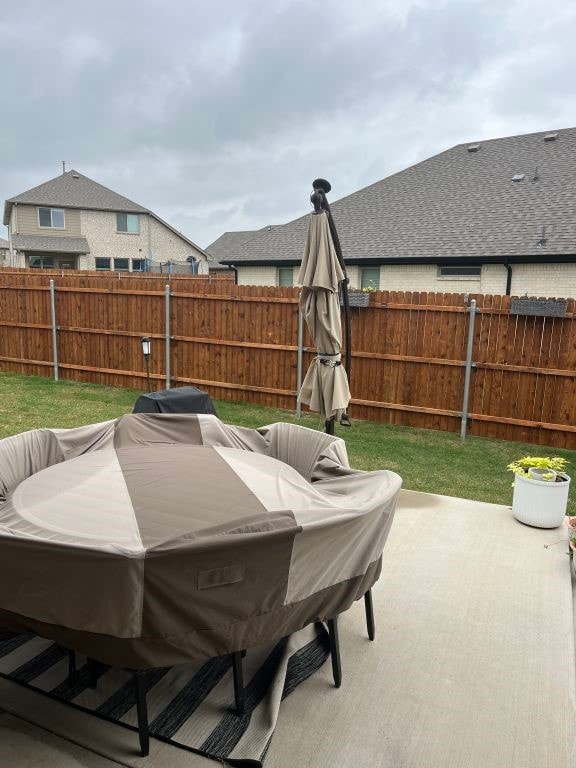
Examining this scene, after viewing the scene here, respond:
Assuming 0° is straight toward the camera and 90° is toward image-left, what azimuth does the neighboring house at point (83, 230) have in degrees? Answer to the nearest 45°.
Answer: approximately 180°

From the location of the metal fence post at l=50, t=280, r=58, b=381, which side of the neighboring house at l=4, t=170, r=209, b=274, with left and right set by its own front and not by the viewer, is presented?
back

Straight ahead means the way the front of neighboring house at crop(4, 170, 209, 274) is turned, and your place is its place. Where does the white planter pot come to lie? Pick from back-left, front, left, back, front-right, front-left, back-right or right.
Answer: back

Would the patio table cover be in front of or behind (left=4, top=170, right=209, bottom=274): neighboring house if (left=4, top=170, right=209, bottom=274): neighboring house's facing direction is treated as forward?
behind

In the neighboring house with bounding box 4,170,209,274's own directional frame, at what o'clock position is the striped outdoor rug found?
The striped outdoor rug is roughly at 6 o'clock from the neighboring house.

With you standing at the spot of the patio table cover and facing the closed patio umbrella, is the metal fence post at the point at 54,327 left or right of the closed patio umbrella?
left

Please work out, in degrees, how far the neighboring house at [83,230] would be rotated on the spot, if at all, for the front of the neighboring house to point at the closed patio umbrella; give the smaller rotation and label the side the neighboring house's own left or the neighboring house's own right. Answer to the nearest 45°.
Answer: approximately 180°

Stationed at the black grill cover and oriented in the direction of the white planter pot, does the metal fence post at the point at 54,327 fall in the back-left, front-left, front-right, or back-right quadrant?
back-left

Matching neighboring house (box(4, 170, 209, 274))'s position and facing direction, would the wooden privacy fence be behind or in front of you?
behind

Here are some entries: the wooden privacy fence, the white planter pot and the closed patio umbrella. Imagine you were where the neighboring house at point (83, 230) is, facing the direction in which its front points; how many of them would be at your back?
3
